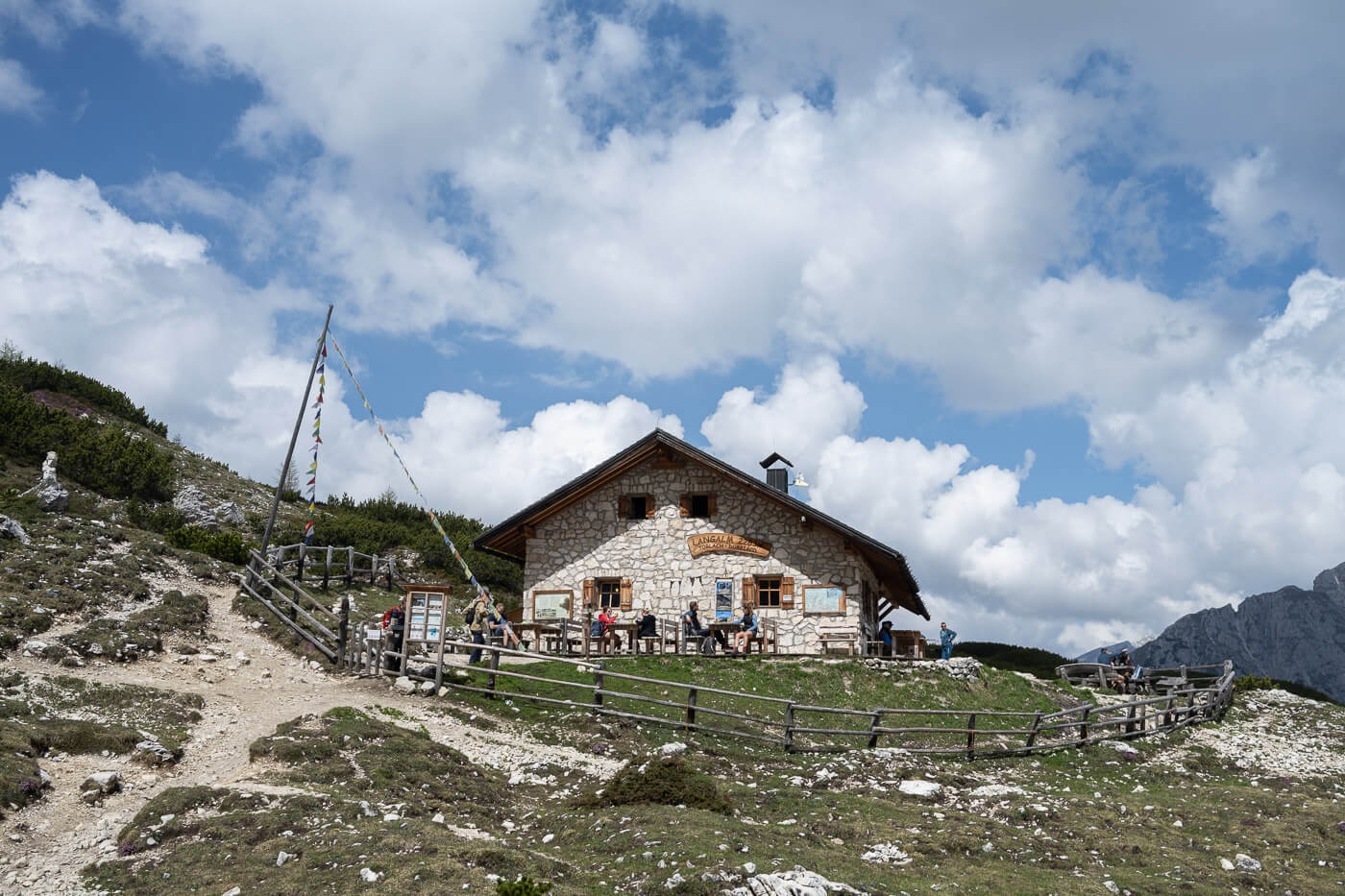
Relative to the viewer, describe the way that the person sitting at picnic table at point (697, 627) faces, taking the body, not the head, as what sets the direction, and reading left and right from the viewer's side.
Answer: facing to the right of the viewer

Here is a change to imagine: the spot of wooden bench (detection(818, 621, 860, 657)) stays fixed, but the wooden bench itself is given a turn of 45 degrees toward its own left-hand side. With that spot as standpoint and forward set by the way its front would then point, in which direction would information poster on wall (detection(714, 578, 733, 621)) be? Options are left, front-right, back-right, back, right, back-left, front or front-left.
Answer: back-right

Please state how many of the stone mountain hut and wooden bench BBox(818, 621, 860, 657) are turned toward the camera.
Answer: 2

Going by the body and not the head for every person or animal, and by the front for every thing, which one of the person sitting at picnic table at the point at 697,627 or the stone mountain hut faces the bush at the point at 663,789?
the stone mountain hut

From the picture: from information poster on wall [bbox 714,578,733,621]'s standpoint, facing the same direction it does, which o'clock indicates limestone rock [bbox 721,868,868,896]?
The limestone rock is roughly at 12 o'clock from the information poster on wall.

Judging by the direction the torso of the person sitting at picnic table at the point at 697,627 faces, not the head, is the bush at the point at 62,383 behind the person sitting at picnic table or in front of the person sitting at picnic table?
behind

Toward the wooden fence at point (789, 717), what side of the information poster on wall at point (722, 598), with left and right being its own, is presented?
front

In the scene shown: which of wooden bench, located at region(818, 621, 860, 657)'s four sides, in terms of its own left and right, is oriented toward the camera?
front

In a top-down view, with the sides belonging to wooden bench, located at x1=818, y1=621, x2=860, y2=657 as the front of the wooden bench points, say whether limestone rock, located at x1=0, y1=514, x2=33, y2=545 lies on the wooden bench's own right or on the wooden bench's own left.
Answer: on the wooden bench's own right

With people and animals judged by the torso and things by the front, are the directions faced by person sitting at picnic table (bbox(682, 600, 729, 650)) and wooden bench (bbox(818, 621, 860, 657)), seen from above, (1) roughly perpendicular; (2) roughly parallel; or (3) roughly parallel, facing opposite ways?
roughly perpendicular

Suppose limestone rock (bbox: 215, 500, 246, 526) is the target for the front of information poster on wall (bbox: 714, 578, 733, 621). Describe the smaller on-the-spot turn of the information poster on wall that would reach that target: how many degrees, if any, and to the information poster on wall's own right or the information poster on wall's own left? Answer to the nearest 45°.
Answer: approximately 135° to the information poster on wall's own right

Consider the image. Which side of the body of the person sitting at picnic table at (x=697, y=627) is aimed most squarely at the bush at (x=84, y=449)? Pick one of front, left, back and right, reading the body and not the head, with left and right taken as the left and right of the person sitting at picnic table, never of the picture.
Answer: back

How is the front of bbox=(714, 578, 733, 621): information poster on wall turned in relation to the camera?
facing the viewer
